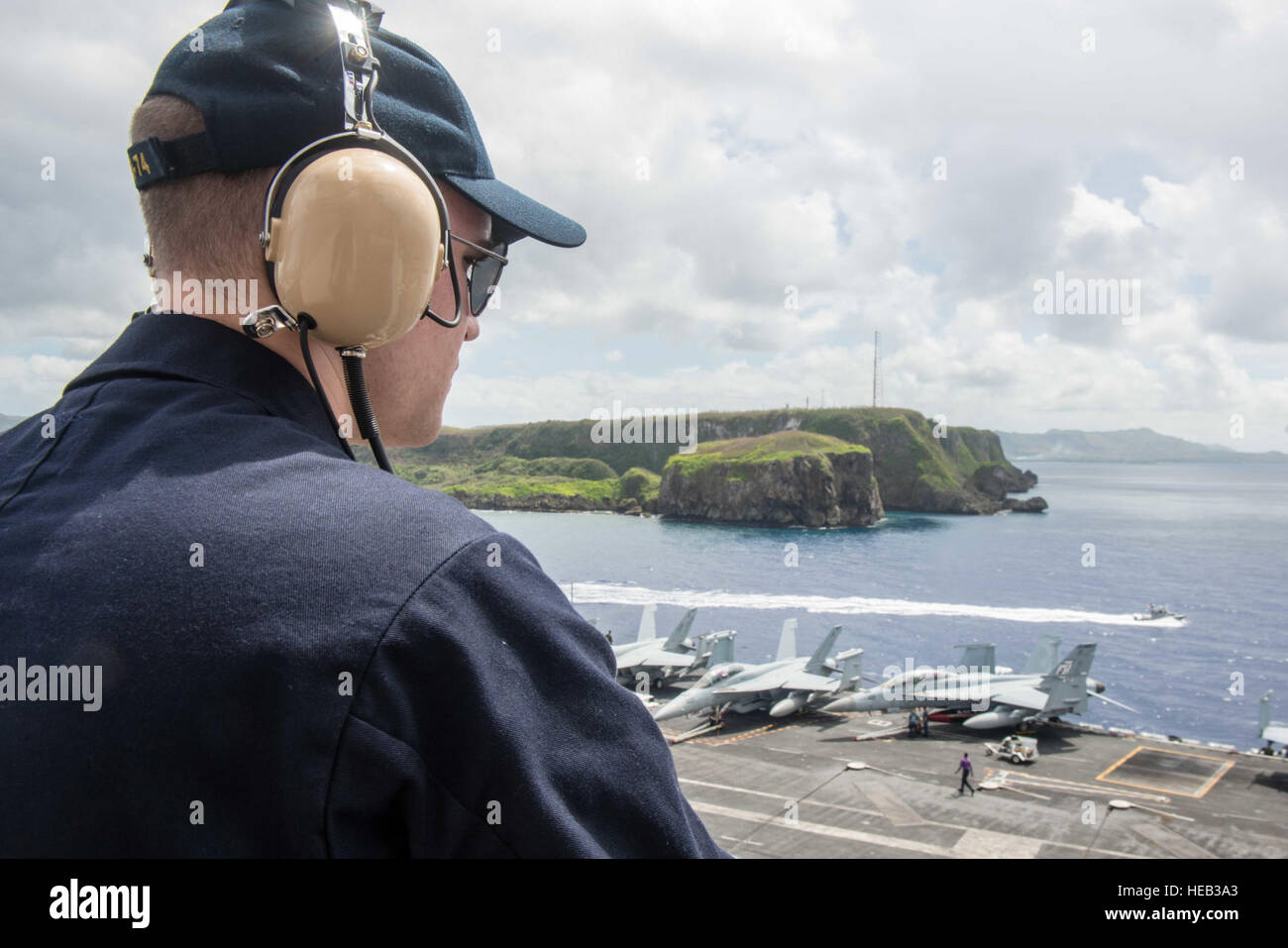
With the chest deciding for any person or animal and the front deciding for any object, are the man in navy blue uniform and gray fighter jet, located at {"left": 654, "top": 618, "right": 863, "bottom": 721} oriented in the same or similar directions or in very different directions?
very different directions

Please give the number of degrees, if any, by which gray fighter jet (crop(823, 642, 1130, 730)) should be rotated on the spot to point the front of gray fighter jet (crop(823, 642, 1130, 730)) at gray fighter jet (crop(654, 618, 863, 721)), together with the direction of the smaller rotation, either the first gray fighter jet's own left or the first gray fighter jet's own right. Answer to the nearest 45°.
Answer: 0° — it already faces it

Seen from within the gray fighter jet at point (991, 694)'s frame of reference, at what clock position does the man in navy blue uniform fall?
The man in navy blue uniform is roughly at 9 o'clock from the gray fighter jet.

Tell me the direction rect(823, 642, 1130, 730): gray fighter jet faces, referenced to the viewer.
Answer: facing to the left of the viewer

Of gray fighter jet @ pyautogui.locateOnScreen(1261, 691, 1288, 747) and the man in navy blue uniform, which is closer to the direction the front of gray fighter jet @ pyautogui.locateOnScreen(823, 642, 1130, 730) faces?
the man in navy blue uniform

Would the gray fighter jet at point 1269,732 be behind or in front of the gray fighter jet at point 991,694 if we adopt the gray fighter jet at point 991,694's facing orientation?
behind

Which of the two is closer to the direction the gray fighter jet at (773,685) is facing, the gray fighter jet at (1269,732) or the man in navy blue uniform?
the man in navy blue uniform

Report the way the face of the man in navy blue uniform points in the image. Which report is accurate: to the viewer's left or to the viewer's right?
to the viewer's right

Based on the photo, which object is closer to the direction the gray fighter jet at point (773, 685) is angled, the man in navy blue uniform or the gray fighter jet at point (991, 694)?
the man in navy blue uniform

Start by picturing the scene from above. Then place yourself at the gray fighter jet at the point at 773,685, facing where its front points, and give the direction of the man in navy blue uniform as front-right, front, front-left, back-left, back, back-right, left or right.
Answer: front-left

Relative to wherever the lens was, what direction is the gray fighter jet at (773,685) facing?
facing the viewer and to the left of the viewer

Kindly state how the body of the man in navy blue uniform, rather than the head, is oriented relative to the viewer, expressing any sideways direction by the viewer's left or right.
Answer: facing away from the viewer and to the right of the viewer

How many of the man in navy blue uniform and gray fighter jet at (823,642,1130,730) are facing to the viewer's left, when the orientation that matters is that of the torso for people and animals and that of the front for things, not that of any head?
1
